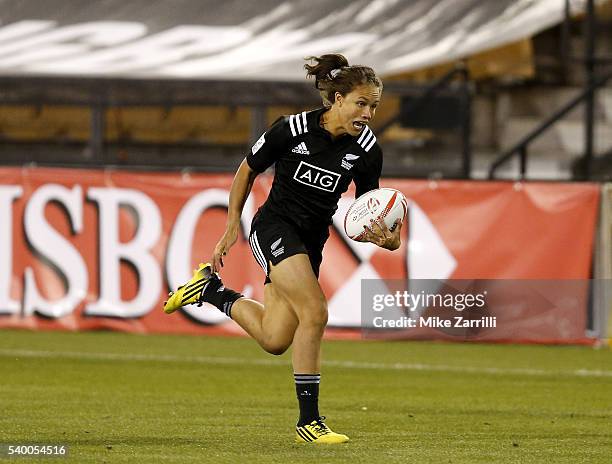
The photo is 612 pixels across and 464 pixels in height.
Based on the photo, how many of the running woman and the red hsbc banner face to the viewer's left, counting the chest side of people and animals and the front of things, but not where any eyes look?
0

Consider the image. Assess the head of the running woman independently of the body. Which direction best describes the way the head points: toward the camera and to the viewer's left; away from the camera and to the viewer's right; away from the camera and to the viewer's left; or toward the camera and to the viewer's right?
toward the camera and to the viewer's right

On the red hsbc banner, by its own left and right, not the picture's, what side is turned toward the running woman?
front

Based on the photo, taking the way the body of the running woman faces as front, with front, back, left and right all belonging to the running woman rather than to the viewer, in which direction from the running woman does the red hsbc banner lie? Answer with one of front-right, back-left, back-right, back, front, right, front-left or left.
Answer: back-left

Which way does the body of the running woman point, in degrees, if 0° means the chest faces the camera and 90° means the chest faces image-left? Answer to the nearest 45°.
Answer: approximately 315°
